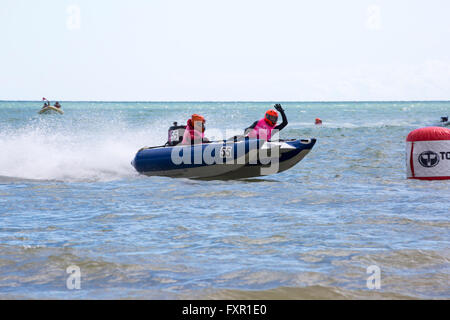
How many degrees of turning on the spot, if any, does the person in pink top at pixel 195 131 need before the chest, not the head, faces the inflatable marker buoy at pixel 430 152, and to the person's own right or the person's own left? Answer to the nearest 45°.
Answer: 0° — they already face it

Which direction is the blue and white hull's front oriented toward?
to the viewer's right

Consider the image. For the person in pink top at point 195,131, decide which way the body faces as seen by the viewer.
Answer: to the viewer's right
